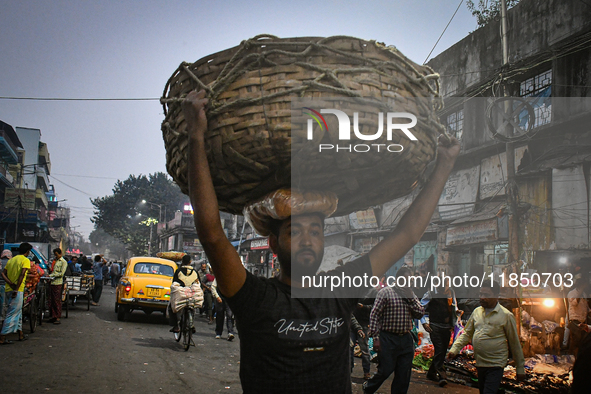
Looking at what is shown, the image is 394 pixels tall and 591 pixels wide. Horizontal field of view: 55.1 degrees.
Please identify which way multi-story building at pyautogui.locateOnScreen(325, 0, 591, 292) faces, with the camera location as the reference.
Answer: facing the viewer and to the left of the viewer

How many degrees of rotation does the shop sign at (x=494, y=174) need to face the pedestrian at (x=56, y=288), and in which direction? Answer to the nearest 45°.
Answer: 0° — it already faces them

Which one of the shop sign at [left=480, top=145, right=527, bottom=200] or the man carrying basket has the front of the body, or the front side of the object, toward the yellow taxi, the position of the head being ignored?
the shop sign

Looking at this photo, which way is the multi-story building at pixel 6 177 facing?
to the viewer's right

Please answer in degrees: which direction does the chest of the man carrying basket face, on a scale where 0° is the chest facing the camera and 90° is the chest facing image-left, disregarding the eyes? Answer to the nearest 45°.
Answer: approximately 0°

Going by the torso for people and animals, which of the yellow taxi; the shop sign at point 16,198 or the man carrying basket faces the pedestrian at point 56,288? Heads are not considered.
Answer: the shop sign

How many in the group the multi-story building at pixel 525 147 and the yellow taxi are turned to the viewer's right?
0

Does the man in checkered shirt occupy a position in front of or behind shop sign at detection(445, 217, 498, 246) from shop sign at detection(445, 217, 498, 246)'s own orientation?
in front
